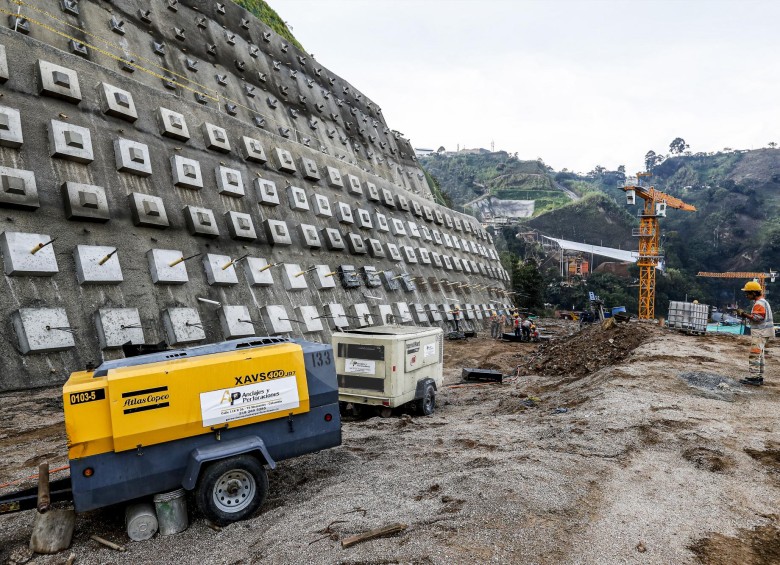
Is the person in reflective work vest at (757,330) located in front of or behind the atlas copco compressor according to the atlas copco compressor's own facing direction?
behind

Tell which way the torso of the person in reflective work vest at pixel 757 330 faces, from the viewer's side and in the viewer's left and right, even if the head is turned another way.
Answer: facing to the left of the viewer

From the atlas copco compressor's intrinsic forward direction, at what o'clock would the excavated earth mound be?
The excavated earth mound is roughly at 5 o'clock from the atlas copco compressor.

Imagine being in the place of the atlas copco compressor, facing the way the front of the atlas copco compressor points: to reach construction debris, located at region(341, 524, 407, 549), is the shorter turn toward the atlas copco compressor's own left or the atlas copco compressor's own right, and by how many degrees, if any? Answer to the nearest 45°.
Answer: approximately 135° to the atlas copco compressor's own left

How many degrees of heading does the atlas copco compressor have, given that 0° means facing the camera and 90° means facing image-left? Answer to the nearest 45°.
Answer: approximately 90°

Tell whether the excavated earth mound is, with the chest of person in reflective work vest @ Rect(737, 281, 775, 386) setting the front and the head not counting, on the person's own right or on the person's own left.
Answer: on the person's own right

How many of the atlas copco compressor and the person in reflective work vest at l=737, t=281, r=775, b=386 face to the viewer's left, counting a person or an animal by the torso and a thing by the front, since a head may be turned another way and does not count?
2

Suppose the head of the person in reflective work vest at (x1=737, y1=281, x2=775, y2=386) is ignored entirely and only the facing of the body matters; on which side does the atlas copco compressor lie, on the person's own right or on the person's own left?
on the person's own left
